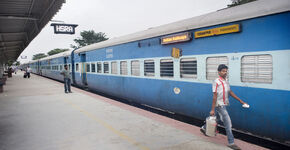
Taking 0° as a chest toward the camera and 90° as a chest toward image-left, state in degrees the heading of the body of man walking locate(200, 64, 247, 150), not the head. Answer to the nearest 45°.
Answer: approximately 315°

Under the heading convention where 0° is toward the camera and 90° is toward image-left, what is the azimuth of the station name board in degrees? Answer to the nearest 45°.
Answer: approximately 0°

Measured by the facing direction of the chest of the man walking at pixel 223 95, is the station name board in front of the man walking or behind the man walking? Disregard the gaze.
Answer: behind

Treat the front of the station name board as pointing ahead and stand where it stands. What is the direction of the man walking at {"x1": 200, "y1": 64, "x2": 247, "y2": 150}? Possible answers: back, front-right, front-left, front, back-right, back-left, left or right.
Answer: front

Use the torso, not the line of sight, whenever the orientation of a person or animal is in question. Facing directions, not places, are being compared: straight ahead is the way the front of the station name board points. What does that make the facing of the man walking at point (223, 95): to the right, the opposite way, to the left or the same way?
the same way

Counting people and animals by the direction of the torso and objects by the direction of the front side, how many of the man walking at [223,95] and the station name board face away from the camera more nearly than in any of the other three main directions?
0
